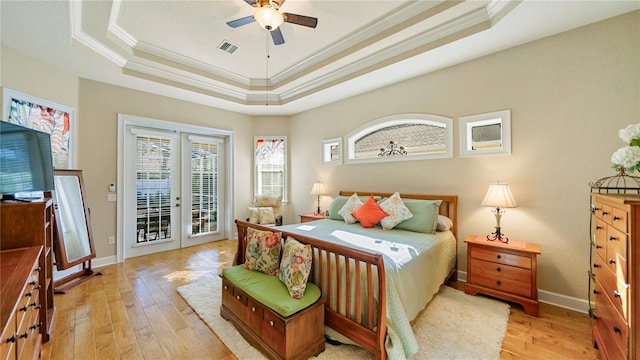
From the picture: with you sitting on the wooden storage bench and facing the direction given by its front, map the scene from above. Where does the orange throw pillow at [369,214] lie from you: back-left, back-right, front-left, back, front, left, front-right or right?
back

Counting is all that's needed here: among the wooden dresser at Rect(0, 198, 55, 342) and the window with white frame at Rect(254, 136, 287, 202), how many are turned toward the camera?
1

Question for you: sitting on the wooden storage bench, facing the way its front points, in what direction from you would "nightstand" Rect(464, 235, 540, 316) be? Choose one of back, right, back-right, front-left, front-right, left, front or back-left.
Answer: back-left

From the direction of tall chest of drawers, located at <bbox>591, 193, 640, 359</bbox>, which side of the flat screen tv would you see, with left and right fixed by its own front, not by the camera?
front

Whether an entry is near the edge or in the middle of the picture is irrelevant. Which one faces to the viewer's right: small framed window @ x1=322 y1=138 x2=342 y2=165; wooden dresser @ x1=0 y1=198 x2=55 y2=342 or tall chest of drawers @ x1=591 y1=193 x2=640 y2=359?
the wooden dresser

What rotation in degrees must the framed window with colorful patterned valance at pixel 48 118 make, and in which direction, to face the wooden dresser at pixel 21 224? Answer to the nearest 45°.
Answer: approximately 45° to its right

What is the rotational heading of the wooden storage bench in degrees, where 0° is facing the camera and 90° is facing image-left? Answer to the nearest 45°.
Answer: approximately 45°

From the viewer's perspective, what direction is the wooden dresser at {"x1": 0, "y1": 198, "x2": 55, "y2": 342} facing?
to the viewer's right

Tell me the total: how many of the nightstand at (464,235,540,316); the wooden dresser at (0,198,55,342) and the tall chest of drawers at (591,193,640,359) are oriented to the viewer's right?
1

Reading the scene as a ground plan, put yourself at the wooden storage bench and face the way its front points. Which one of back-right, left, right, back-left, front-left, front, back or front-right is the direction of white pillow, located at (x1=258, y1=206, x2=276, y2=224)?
back-right
